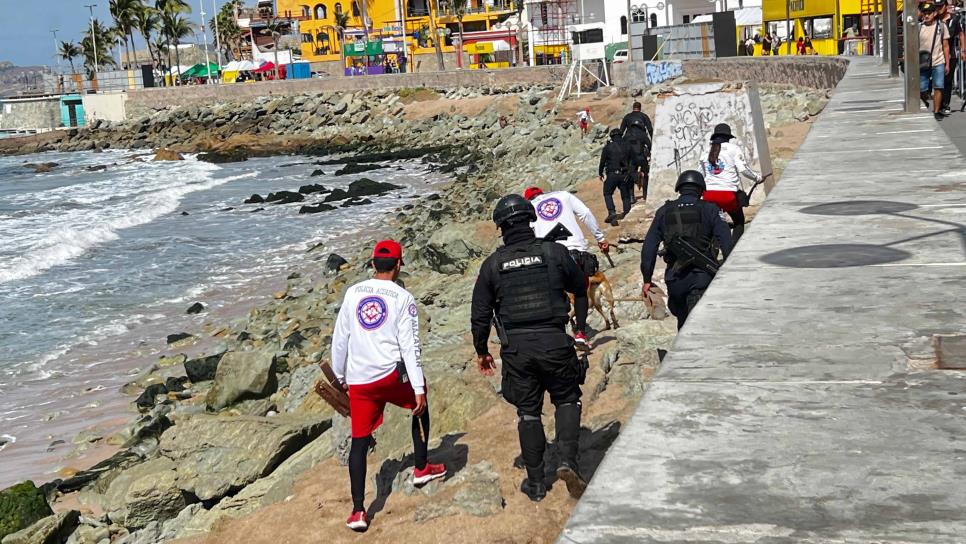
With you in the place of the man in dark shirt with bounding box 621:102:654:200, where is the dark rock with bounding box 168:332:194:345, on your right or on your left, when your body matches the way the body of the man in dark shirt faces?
on your left

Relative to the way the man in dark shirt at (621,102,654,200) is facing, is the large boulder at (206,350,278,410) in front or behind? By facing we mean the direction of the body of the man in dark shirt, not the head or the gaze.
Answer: behind

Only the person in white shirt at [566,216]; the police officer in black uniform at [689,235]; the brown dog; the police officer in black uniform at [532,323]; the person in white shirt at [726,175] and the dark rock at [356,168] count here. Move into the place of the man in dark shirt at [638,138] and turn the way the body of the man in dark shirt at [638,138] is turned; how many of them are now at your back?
5

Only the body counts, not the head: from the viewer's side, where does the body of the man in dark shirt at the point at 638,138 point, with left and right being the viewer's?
facing away from the viewer

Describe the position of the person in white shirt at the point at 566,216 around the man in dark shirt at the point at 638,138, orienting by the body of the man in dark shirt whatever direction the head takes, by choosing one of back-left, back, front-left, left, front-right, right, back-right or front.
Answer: back

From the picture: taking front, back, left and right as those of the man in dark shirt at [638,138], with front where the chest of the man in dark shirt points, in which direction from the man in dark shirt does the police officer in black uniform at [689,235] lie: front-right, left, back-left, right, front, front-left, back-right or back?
back

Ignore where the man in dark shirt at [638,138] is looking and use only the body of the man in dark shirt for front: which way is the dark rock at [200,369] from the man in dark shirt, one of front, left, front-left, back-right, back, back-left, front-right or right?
back-left

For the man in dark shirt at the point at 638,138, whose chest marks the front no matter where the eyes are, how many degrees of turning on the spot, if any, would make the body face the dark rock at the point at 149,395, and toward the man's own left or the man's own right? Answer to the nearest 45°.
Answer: approximately 135° to the man's own left

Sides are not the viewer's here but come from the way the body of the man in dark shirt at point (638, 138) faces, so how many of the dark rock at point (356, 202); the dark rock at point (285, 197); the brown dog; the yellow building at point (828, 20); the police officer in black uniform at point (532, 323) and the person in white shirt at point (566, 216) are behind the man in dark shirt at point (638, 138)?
3

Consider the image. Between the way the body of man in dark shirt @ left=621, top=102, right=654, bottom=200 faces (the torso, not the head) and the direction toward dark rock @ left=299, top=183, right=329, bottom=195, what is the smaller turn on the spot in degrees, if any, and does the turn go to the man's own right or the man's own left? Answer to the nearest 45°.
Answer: approximately 45° to the man's own left
